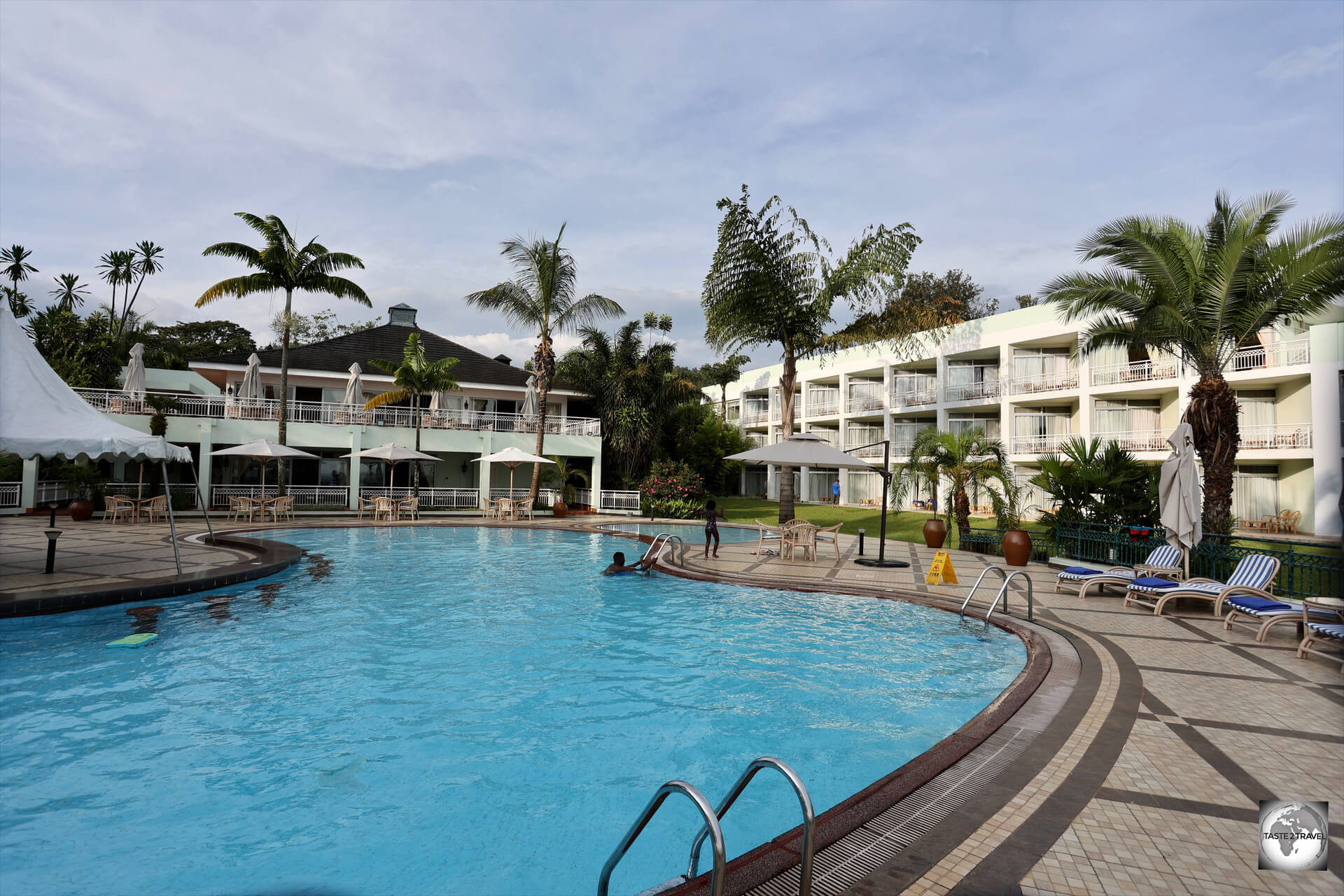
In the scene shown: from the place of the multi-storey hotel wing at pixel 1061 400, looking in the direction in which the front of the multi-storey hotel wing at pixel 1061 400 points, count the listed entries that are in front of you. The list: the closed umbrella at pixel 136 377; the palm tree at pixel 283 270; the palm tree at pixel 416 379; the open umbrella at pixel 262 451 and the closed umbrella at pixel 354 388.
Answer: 5

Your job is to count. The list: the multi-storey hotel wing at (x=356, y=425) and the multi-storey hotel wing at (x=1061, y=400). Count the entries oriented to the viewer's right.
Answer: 0

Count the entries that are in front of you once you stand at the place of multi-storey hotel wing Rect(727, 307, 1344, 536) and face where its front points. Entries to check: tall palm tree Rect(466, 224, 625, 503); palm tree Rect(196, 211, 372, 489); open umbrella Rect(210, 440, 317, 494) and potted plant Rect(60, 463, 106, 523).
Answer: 4

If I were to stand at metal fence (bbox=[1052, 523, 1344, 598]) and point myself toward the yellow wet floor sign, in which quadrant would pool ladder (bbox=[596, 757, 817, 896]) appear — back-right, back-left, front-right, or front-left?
front-left

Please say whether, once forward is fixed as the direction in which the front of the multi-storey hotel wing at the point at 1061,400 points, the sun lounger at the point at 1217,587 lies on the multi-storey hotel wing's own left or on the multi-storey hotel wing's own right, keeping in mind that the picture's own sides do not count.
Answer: on the multi-storey hotel wing's own left

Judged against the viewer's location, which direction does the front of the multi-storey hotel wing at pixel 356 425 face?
facing the viewer

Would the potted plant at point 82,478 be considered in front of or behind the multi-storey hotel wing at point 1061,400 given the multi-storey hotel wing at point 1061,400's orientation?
in front

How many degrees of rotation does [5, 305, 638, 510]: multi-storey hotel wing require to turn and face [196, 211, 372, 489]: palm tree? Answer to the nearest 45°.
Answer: approximately 45° to its right

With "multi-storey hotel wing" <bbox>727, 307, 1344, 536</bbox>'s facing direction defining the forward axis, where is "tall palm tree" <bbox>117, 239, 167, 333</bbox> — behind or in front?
in front

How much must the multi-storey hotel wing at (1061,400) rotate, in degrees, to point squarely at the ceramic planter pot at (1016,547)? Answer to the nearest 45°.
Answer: approximately 45° to its left

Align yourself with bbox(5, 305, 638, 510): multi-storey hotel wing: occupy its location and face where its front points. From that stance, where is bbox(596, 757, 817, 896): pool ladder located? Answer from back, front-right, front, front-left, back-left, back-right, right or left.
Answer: front

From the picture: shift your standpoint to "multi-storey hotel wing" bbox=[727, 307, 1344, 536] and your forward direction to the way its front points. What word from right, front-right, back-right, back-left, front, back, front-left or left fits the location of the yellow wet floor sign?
front-left

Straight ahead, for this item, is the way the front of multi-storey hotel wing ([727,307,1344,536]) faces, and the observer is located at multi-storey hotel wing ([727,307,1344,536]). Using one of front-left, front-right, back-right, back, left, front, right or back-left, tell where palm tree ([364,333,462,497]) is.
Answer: front

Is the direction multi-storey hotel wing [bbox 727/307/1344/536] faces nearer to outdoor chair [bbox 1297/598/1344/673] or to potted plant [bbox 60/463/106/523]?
the potted plant

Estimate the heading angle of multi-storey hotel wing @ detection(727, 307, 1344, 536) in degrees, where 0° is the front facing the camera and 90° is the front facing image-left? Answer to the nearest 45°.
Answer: approximately 45°

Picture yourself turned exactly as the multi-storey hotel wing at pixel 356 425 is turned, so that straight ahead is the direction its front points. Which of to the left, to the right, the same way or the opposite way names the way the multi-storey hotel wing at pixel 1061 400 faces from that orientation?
to the right

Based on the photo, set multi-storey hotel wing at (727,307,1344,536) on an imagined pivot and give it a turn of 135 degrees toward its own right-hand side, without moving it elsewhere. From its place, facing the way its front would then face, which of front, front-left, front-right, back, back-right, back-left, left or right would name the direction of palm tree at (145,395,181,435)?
back-left

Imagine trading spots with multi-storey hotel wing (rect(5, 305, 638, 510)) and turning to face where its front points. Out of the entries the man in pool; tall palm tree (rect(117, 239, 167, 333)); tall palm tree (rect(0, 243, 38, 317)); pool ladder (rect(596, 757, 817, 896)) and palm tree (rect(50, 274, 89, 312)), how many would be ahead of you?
2

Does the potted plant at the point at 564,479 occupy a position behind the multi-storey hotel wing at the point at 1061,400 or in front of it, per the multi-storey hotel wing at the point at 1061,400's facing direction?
in front

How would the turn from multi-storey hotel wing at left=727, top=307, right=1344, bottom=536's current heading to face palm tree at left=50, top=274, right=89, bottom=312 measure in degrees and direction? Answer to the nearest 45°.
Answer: approximately 45° to its right

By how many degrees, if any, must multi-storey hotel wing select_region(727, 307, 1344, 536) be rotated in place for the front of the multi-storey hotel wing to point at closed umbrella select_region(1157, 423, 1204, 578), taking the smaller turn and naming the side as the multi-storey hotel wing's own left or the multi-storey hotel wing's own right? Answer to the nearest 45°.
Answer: approximately 45° to the multi-storey hotel wing's own left

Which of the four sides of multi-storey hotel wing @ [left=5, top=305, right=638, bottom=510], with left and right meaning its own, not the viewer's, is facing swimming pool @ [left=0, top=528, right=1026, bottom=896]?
front
